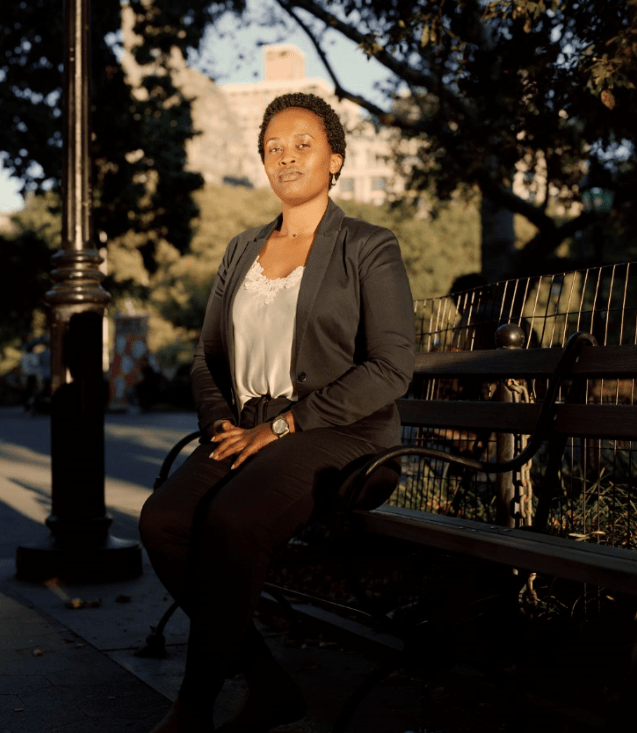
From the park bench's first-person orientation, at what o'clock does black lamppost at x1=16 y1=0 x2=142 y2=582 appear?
The black lamppost is roughly at 3 o'clock from the park bench.

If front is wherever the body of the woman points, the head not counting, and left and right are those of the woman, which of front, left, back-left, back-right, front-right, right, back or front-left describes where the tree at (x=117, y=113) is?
back-right

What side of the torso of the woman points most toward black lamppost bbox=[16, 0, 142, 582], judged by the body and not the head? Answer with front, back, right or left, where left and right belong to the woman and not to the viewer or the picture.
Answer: right

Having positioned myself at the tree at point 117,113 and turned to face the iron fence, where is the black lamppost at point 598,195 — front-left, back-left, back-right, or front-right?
front-left

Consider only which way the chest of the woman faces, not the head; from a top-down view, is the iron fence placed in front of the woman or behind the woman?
behind

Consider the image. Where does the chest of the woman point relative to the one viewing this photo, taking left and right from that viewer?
facing the viewer and to the left of the viewer

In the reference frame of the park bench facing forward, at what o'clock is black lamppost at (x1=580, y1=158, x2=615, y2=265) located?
The black lamppost is roughly at 5 o'clock from the park bench.

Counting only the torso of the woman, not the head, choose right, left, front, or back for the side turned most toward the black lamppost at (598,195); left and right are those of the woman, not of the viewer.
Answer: back
